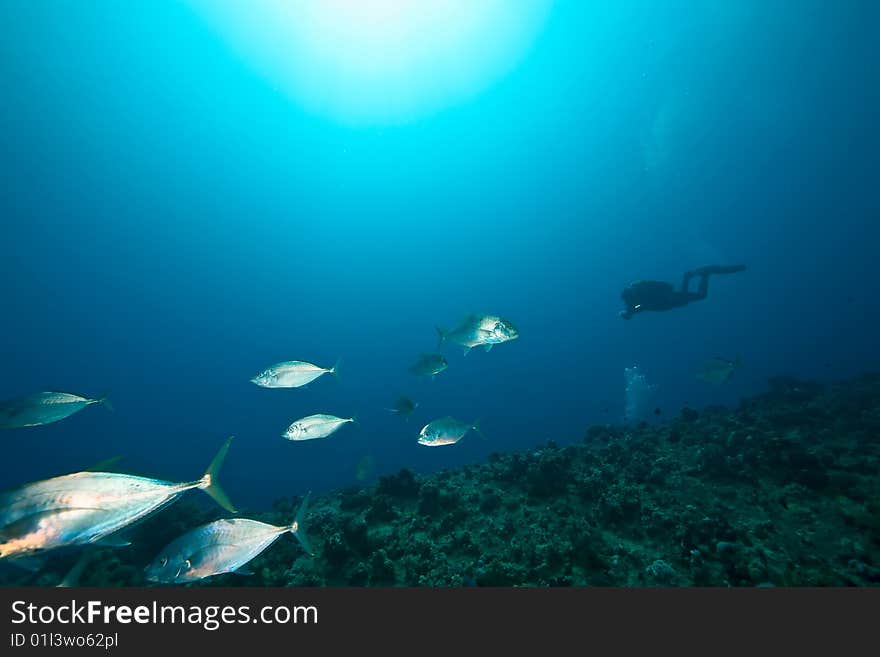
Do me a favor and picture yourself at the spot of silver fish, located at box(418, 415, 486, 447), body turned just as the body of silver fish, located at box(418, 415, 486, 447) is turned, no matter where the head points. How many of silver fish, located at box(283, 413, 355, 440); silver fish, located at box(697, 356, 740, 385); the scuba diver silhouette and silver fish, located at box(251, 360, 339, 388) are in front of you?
2

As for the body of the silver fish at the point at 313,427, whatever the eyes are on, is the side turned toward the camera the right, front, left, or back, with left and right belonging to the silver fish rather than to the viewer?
left

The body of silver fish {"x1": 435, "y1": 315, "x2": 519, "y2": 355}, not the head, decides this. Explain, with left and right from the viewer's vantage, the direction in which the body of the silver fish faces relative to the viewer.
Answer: facing to the right of the viewer

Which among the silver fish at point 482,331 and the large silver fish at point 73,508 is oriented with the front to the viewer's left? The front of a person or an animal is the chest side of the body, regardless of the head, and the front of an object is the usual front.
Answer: the large silver fish

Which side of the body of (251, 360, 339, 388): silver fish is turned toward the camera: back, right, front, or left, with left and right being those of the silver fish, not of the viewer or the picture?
left

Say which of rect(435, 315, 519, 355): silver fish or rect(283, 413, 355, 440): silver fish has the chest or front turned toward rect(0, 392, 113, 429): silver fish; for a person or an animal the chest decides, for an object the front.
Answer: rect(283, 413, 355, 440): silver fish

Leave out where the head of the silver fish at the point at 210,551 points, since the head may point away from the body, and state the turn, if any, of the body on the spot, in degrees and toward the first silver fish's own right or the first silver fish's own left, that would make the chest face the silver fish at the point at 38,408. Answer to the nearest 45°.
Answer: approximately 45° to the first silver fish's own right

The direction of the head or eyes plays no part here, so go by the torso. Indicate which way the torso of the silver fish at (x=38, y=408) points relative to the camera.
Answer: to the viewer's left

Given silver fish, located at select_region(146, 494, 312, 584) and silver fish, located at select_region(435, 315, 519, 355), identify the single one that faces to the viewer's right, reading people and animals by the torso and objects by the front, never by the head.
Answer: silver fish, located at select_region(435, 315, 519, 355)

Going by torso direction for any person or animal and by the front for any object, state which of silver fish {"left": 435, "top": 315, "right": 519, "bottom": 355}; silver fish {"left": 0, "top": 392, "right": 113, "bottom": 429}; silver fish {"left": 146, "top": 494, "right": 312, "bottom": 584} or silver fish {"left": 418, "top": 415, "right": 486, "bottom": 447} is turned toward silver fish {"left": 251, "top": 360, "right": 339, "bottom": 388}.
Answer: silver fish {"left": 418, "top": 415, "right": 486, "bottom": 447}

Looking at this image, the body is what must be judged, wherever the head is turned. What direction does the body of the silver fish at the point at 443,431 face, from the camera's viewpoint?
to the viewer's left

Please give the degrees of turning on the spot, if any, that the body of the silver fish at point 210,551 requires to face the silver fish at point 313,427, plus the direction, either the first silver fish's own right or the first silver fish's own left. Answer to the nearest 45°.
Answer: approximately 135° to the first silver fish's own right
